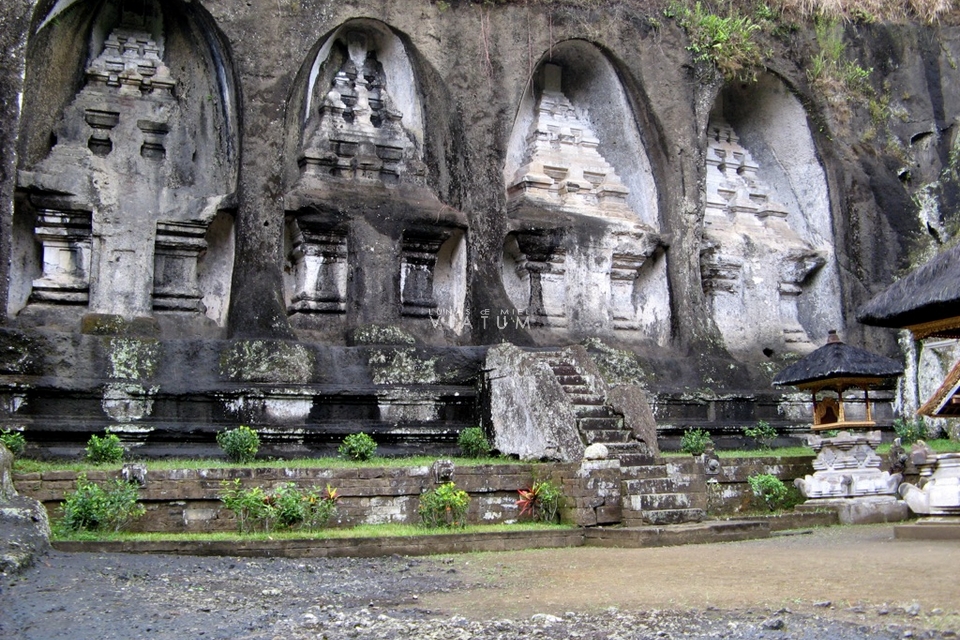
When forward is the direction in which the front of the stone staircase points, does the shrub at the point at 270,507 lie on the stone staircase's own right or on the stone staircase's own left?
on the stone staircase's own right

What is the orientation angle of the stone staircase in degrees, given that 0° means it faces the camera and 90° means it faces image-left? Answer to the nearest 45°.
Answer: approximately 0°

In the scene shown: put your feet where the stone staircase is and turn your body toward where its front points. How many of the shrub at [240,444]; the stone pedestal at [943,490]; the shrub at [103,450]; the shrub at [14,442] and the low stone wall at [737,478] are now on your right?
3

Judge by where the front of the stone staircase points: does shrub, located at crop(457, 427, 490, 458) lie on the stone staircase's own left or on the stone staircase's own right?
on the stone staircase's own right

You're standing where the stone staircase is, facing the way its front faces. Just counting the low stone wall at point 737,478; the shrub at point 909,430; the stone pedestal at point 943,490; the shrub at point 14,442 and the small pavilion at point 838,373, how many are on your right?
1

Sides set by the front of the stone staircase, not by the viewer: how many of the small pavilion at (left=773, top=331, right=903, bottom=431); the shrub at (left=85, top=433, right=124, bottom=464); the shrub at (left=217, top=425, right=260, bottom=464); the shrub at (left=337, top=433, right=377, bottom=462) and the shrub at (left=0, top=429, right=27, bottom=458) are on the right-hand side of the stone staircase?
4

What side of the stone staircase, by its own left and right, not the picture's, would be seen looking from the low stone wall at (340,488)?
right

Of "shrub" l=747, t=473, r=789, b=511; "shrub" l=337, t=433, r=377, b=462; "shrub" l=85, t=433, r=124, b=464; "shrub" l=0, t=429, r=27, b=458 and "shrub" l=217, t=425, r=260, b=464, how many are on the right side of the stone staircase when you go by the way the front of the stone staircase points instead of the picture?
4

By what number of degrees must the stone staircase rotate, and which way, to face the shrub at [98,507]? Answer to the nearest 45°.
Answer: approximately 45° to its right

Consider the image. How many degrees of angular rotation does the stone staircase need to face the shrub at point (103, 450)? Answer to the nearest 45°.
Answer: approximately 90° to its right

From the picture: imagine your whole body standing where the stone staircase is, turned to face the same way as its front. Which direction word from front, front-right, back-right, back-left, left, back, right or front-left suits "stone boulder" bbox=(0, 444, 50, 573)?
front-right
